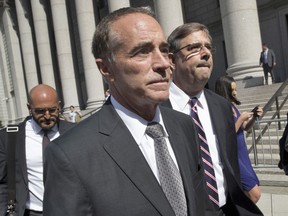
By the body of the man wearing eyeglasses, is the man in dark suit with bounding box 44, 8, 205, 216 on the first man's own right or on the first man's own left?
on the first man's own right

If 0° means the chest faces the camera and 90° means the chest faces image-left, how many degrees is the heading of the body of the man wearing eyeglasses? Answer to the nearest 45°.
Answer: approximately 315°

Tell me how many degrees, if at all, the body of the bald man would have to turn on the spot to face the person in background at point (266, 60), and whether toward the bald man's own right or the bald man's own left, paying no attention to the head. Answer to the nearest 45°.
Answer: approximately 135° to the bald man's own left

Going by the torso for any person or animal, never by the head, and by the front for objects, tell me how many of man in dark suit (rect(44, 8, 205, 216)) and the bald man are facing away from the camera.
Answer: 0

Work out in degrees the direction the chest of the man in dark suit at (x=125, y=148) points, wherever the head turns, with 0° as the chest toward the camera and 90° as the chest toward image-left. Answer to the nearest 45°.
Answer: approximately 315°

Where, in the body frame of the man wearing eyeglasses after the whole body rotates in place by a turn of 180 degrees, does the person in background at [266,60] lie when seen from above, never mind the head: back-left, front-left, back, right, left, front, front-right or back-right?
front-right

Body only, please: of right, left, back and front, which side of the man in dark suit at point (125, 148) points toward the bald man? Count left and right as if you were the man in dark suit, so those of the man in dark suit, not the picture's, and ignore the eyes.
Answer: back

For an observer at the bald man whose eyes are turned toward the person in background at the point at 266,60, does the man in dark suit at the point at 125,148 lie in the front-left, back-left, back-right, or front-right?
back-right

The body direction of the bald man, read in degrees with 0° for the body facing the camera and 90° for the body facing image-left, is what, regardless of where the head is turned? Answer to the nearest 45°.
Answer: approximately 0°

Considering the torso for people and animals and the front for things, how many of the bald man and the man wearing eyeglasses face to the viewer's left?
0
